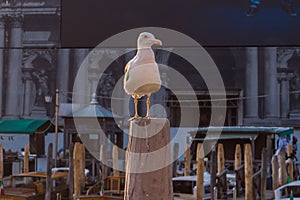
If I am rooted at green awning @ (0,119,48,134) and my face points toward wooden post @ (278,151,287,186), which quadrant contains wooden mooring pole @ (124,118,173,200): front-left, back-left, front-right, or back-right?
front-right

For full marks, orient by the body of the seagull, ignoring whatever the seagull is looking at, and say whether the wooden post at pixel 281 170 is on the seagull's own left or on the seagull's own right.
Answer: on the seagull's own left

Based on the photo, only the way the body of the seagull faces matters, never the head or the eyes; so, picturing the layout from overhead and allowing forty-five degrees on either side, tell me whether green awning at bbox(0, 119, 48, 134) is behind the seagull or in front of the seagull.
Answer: behind

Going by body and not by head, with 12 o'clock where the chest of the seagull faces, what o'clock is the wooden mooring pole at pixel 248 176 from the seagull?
The wooden mooring pole is roughly at 8 o'clock from the seagull.

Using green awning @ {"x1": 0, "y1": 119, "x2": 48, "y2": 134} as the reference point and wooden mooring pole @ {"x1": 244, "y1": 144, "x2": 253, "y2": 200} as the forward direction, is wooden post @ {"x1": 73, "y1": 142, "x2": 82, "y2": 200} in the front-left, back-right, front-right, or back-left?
front-right

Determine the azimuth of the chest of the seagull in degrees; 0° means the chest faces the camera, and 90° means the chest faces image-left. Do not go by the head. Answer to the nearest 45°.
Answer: approximately 315°
